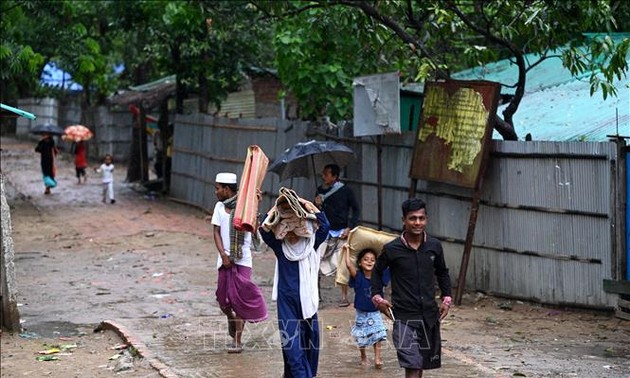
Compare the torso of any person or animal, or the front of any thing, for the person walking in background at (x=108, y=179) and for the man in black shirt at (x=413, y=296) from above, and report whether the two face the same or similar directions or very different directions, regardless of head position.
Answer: same or similar directions

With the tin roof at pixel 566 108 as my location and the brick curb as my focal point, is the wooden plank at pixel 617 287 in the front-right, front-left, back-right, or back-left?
front-left

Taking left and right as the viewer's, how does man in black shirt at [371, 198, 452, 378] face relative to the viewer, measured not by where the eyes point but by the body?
facing the viewer

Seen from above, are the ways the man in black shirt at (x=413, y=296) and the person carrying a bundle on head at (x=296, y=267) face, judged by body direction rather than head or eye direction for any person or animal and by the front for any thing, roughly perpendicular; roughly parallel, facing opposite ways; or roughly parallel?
roughly parallel

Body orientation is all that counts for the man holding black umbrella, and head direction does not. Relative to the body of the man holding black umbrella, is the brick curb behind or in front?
in front

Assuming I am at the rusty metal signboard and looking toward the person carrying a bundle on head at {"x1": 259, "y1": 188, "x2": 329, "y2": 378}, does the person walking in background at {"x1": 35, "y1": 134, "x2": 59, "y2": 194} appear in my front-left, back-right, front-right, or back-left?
back-right

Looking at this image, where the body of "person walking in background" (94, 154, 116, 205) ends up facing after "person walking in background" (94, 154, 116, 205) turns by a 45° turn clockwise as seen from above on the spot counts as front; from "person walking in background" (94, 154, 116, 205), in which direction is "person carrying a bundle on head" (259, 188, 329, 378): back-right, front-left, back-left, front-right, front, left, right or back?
front-left

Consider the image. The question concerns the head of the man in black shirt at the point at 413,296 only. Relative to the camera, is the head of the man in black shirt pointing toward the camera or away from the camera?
toward the camera

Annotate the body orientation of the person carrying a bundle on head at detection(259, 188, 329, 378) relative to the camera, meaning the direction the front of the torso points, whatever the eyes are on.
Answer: toward the camera

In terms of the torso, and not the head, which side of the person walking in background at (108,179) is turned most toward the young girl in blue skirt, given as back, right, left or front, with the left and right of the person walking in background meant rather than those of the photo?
front

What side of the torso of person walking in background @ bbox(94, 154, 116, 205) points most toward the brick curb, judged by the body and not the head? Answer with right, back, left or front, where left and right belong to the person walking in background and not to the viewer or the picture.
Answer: front

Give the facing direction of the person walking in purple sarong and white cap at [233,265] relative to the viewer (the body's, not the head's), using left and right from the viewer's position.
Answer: facing the viewer and to the left of the viewer

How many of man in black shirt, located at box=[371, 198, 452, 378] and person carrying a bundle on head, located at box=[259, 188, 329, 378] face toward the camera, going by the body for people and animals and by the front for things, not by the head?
2

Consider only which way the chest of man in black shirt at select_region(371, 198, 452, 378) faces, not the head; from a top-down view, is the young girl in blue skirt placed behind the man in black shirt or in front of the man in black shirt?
behind

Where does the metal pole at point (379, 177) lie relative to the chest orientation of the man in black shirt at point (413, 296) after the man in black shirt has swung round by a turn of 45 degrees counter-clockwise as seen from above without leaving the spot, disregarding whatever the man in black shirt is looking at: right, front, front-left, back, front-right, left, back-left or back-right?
back-left
